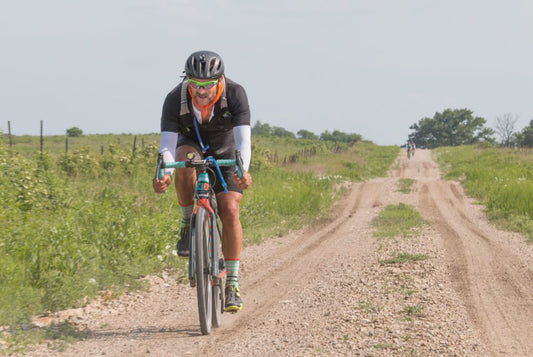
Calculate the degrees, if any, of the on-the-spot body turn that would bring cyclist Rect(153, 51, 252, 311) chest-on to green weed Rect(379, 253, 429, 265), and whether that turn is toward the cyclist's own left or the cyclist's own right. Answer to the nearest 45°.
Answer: approximately 135° to the cyclist's own left

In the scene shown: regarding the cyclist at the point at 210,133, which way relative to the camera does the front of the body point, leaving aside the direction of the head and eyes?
toward the camera

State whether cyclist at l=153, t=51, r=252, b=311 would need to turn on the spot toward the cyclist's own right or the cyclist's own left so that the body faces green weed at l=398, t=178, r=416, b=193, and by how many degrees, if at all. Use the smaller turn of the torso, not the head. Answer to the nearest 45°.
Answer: approximately 135° to the cyclist's own left

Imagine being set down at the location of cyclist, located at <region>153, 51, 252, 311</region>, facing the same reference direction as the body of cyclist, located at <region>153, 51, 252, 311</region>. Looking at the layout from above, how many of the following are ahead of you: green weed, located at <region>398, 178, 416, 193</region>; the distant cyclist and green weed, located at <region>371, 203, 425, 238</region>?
0

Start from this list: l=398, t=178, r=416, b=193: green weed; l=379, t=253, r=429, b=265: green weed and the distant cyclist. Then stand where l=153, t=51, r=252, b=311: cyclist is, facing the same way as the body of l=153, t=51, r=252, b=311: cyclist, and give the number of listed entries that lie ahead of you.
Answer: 0

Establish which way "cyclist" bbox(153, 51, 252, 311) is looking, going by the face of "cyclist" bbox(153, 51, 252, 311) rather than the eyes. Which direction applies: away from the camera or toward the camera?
toward the camera

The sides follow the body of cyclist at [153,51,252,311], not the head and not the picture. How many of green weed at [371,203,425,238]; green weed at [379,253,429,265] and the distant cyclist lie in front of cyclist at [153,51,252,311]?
0

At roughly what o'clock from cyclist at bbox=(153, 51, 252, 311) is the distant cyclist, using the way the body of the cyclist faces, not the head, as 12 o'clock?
The distant cyclist is roughly at 7 o'clock from the cyclist.

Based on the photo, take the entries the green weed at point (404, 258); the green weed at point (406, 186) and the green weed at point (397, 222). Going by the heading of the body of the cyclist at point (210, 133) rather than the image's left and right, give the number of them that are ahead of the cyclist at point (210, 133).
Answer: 0

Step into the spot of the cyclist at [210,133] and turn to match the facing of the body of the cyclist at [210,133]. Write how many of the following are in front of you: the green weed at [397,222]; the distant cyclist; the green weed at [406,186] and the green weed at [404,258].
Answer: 0

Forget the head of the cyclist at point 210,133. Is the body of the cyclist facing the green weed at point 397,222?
no
